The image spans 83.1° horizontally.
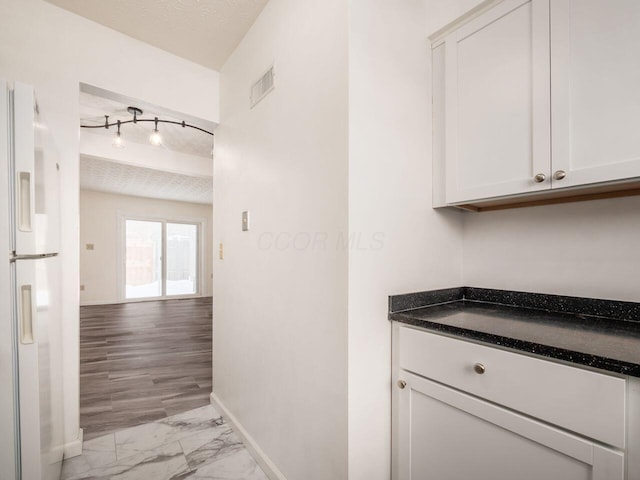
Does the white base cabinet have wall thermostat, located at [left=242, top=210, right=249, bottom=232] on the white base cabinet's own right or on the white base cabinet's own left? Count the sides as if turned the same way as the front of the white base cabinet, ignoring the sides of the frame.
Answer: on the white base cabinet's own right

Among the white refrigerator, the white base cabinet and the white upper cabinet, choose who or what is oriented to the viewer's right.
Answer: the white refrigerator

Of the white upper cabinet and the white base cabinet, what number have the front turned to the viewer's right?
0

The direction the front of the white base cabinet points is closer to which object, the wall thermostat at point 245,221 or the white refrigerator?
the white refrigerator

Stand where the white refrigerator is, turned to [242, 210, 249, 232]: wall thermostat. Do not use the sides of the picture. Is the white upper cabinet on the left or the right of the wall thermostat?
right

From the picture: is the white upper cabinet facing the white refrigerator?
yes

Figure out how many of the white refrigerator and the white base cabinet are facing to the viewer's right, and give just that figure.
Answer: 1

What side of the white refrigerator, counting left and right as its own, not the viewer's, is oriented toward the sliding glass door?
left

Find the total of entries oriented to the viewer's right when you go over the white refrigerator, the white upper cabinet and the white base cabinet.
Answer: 1

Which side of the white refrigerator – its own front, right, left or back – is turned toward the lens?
right

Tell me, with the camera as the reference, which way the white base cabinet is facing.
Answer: facing the viewer and to the left of the viewer

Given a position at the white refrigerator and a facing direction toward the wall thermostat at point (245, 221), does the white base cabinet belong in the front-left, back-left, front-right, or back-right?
front-right

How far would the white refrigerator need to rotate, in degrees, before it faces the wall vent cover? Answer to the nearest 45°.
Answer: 0° — it already faces it
